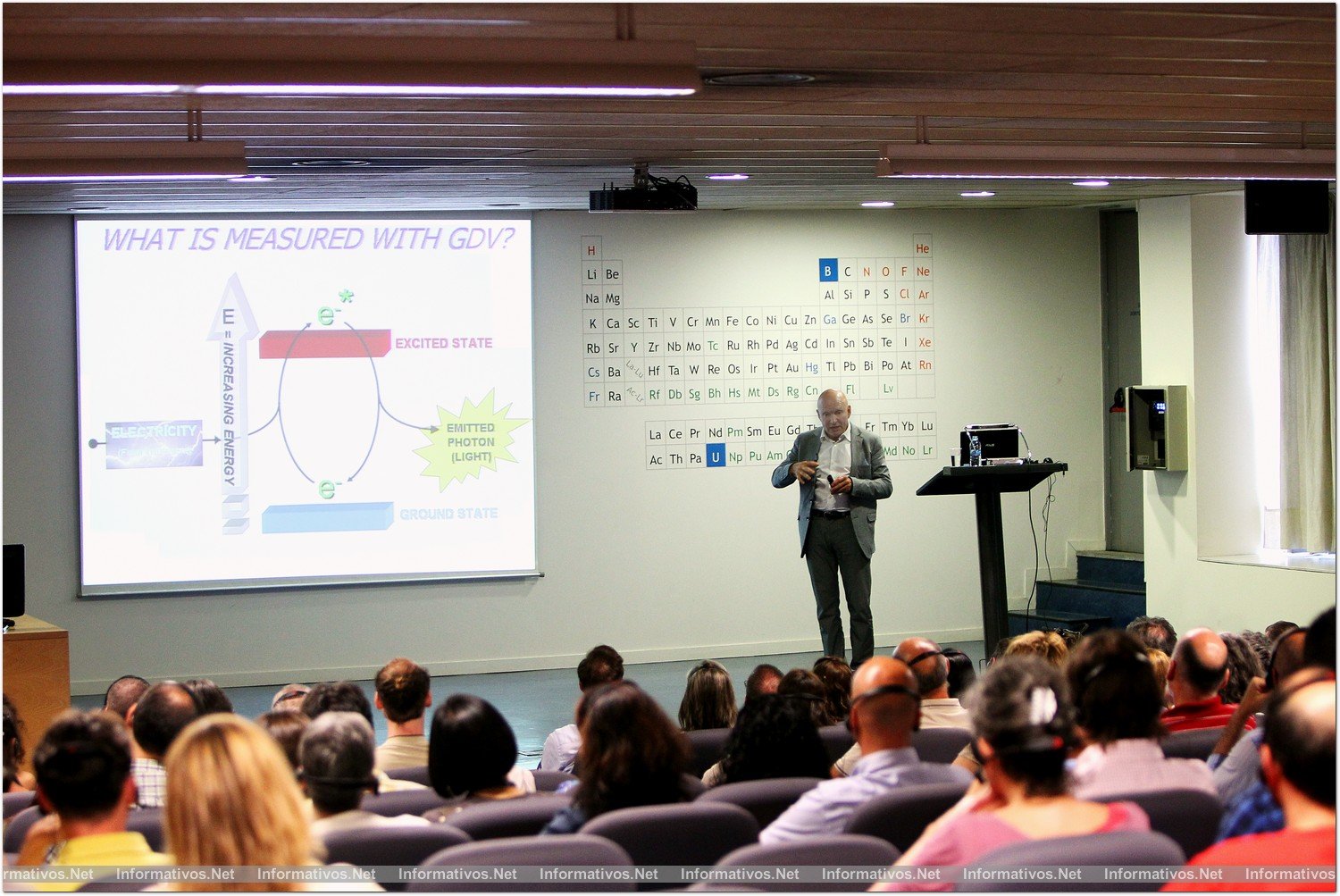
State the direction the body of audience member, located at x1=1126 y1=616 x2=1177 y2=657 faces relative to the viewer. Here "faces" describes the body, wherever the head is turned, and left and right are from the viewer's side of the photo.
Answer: facing away from the viewer

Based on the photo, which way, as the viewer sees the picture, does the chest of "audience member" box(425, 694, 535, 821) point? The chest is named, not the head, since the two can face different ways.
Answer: away from the camera

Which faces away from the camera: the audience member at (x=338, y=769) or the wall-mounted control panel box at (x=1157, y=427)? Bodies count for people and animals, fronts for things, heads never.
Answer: the audience member

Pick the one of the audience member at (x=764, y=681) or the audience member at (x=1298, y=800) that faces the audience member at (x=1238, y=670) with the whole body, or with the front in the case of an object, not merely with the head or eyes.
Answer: the audience member at (x=1298, y=800)

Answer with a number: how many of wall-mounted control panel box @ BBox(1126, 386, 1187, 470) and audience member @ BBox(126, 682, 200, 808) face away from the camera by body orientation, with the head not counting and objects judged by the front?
1

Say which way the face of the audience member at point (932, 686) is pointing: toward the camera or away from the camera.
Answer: away from the camera

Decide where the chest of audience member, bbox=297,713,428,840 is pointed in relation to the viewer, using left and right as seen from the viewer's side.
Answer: facing away from the viewer

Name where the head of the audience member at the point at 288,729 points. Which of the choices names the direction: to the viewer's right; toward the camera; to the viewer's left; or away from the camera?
away from the camera

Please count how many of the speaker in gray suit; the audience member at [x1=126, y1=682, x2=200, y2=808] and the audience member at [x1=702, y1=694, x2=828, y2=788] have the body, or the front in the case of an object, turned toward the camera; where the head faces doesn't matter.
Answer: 1

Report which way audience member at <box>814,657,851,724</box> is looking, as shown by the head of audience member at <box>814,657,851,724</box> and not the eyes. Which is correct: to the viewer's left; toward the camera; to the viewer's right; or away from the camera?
away from the camera

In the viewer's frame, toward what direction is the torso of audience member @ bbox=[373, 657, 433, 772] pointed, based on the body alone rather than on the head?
away from the camera

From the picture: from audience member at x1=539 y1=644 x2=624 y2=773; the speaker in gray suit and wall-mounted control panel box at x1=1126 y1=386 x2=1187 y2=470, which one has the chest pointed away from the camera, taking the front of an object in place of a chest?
the audience member

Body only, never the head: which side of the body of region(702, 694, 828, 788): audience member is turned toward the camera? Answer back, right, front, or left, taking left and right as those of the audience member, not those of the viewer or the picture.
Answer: back

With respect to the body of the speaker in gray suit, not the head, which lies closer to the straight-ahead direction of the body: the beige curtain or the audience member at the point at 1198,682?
the audience member

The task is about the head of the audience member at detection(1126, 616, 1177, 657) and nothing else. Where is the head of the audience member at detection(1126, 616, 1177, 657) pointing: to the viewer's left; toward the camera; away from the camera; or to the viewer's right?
away from the camera

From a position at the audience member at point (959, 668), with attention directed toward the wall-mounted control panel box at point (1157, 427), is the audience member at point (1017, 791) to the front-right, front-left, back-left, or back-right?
back-right
